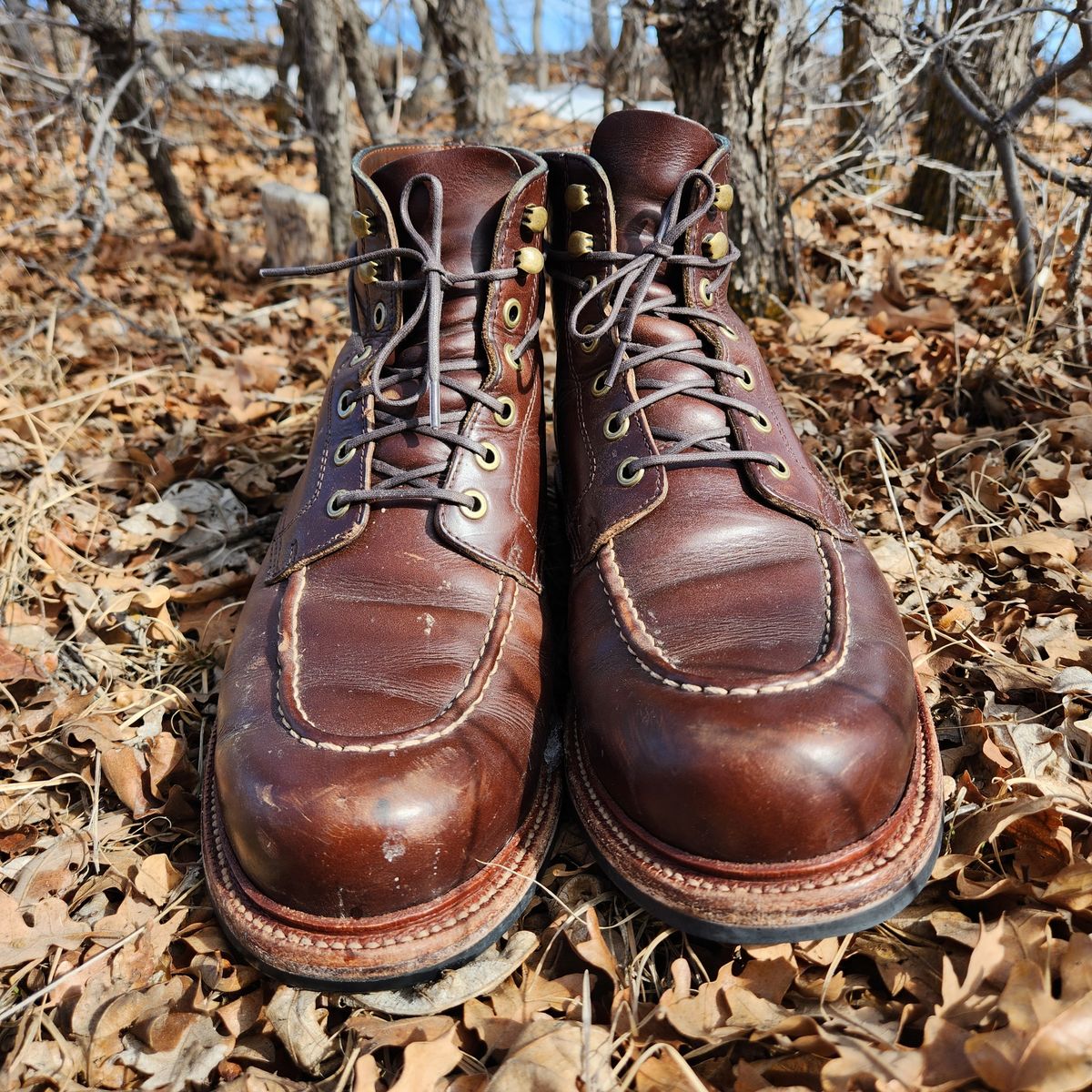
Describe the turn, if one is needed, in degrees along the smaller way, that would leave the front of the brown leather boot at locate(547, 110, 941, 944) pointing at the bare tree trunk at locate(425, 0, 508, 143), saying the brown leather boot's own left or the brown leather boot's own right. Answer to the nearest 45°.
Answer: approximately 180°

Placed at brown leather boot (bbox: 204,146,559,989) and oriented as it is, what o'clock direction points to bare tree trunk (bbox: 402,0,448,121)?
The bare tree trunk is roughly at 6 o'clock from the brown leather boot.

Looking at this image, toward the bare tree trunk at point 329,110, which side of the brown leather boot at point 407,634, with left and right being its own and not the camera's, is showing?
back

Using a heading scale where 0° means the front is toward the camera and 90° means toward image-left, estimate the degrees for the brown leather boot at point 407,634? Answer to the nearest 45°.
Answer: approximately 0°

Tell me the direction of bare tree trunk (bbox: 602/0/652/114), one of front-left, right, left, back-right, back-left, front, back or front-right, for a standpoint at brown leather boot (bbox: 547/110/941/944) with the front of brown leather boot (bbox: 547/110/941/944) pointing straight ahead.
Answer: back

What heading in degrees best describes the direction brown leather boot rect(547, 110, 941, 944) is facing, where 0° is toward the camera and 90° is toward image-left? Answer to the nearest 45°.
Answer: approximately 0°

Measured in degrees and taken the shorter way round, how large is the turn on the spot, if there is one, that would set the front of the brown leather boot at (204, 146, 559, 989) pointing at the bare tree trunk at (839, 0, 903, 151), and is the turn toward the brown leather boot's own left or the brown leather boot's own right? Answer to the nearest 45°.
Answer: approximately 135° to the brown leather boot's own left

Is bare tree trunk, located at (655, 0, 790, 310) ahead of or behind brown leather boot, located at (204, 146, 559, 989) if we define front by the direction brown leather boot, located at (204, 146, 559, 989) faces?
behind

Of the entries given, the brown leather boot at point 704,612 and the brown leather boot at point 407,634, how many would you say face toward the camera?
2

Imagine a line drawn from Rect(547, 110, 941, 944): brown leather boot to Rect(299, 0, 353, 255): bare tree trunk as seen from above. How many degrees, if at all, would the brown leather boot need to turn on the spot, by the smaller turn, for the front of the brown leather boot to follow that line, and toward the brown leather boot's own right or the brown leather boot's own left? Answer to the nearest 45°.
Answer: approximately 135° to the brown leather boot's own right

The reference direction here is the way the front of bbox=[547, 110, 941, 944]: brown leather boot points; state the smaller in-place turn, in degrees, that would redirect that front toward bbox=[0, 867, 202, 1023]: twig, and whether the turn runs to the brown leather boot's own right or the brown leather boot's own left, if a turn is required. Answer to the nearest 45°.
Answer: approximately 45° to the brown leather boot's own right
